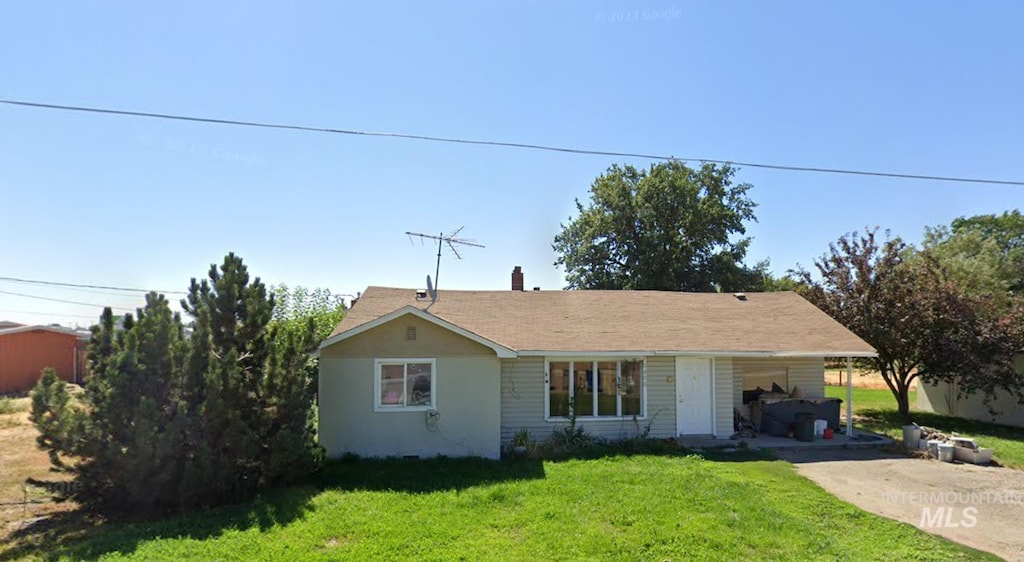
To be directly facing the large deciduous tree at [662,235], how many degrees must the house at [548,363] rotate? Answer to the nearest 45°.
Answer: approximately 180°

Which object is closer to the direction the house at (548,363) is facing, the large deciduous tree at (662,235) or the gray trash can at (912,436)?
the gray trash can

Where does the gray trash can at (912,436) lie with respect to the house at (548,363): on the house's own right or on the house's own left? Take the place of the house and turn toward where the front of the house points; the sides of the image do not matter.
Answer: on the house's own left

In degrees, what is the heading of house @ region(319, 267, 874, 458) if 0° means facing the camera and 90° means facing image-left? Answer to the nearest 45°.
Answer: approximately 0°

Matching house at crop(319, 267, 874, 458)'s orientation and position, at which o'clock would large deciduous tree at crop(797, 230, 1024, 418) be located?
The large deciduous tree is roughly at 8 o'clock from the house.

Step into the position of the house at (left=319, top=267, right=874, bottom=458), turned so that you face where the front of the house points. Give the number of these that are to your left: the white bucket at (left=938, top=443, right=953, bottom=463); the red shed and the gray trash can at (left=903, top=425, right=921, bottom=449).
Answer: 2

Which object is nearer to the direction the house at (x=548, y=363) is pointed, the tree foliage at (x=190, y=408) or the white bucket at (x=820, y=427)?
the tree foliage

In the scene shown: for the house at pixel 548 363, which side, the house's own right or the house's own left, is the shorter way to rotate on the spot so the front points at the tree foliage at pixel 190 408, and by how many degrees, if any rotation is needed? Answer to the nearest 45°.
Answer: approximately 45° to the house's own right

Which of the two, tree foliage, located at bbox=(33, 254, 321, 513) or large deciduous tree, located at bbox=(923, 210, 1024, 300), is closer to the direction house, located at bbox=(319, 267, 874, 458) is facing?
the tree foliage
